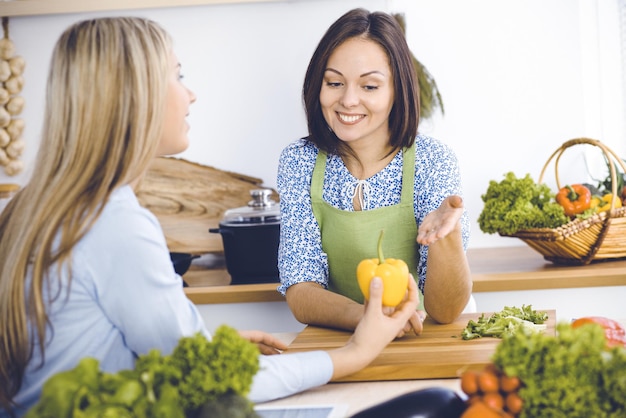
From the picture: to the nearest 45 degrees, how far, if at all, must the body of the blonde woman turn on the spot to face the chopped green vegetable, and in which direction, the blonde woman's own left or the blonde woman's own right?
0° — they already face it

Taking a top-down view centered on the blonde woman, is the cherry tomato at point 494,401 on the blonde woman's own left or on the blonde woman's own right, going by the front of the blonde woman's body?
on the blonde woman's own right

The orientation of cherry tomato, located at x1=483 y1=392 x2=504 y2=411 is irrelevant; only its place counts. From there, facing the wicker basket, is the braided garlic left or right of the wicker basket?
left

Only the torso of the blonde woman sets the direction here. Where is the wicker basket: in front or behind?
in front

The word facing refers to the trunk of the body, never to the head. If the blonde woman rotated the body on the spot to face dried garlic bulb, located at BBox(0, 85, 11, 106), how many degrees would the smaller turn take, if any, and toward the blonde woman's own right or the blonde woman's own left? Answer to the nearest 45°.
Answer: approximately 45° to the blonde woman's own left

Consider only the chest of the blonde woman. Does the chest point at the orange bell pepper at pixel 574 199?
yes

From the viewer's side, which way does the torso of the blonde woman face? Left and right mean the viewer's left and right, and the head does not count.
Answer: facing away from the viewer and to the right of the viewer

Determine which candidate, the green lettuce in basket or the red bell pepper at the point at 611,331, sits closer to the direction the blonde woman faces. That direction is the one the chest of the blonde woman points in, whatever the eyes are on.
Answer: the green lettuce in basket

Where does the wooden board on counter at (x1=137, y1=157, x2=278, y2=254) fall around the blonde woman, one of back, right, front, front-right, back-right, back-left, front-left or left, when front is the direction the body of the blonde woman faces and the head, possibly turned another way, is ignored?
front-left

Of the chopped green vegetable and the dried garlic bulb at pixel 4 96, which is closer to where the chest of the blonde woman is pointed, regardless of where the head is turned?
the chopped green vegetable

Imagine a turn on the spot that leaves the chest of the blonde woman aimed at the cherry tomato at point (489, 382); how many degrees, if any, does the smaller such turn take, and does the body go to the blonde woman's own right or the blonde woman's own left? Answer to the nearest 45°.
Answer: approximately 90° to the blonde woman's own right

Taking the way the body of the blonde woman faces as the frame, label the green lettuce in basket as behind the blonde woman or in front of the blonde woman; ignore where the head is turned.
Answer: in front

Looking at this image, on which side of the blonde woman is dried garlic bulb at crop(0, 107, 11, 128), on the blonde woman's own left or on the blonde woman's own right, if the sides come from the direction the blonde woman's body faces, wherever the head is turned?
on the blonde woman's own left

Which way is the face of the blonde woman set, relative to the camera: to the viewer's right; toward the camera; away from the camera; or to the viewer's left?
to the viewer's right
